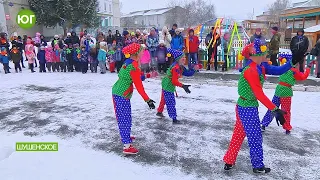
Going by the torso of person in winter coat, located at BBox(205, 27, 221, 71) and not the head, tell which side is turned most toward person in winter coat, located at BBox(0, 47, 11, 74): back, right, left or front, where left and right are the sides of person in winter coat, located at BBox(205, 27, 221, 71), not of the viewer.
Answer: right

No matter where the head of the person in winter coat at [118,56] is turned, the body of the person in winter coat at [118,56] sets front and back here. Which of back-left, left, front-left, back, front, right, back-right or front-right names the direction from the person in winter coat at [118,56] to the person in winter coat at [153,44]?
left

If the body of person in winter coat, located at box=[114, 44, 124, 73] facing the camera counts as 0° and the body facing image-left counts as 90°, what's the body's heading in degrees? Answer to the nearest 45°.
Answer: approximately 0°

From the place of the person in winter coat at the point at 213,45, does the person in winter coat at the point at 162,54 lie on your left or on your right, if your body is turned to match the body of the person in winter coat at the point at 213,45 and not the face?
on your right

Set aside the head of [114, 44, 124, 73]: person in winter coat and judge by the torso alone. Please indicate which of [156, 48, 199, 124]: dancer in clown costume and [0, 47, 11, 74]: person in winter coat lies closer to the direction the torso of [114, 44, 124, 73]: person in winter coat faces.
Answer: the dancer in clown costume

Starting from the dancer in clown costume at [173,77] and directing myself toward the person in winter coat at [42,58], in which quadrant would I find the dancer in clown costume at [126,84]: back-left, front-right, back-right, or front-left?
back-left

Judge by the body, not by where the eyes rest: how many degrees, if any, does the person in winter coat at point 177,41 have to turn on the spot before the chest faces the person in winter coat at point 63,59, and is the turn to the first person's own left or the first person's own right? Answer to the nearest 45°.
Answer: approximately 90° to the first person's own right

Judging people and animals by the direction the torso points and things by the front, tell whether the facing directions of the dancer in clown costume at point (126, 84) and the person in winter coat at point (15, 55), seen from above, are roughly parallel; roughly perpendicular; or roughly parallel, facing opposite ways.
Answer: roughly perpendicular

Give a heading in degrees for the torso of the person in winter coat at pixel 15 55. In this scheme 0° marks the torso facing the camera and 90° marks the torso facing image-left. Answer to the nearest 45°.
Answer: approximately 0°
